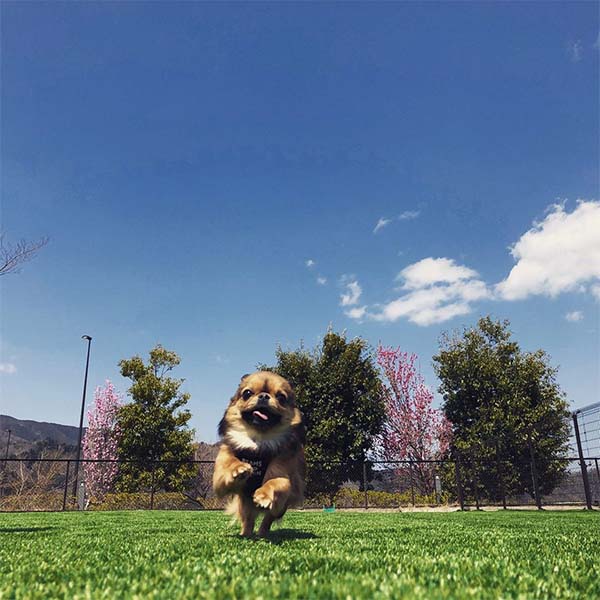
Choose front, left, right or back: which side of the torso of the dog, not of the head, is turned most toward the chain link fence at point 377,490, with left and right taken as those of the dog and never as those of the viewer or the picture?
back

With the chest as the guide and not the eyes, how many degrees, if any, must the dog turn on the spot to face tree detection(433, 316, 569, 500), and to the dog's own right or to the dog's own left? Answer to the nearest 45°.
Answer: approximately 135° to the dog's own left

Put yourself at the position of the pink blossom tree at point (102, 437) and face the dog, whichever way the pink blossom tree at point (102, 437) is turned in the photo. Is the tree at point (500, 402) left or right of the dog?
left

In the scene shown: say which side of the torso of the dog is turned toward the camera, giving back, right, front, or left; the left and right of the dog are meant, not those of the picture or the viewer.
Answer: front

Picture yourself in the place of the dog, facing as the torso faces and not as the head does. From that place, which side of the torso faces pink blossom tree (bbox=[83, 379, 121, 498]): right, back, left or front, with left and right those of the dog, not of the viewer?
back
